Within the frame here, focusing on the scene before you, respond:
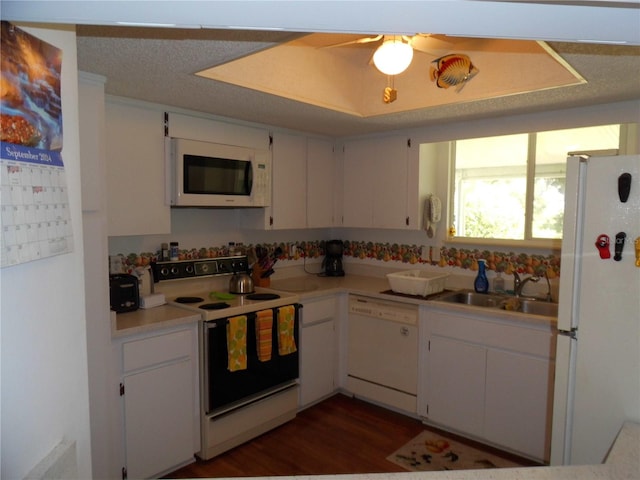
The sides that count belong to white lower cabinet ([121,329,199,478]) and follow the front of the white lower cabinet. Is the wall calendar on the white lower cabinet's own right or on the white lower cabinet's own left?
on the white lower cabinet's own right

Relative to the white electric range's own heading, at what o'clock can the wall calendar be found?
The wall calendar is roughly at 2 o'clock from the white electric range.

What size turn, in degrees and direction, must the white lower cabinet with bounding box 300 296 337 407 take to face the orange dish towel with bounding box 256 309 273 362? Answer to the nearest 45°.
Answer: approximately 90° to its right

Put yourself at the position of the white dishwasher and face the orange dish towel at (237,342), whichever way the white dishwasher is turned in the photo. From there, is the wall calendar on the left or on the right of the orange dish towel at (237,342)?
left

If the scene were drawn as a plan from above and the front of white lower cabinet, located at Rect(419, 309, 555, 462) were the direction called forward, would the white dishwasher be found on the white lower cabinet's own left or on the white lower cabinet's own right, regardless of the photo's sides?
on the white lower cabinet's own right

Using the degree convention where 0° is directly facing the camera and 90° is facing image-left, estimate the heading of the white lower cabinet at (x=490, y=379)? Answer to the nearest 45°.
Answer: approximately 45°

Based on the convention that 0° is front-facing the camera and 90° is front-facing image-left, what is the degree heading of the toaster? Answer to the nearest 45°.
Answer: approximately 315°

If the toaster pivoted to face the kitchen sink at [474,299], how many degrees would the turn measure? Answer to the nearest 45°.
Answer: approximately 45° to its left

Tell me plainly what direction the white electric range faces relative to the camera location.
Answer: facing the viewer and to the right of the viewer
